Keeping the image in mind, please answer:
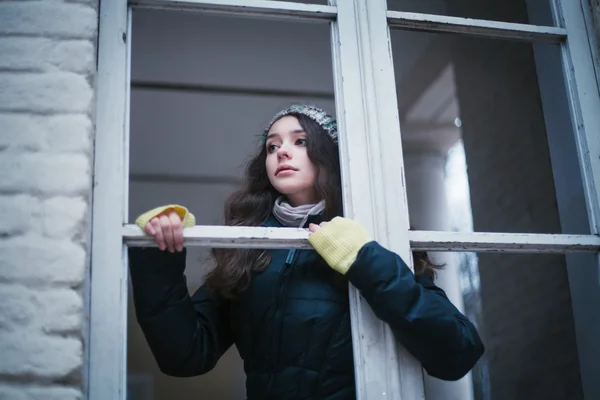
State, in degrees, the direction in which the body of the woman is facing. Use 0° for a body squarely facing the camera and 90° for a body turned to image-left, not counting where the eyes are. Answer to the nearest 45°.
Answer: approximately 45°

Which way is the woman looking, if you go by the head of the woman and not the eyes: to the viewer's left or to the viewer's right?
to the viewer's left
